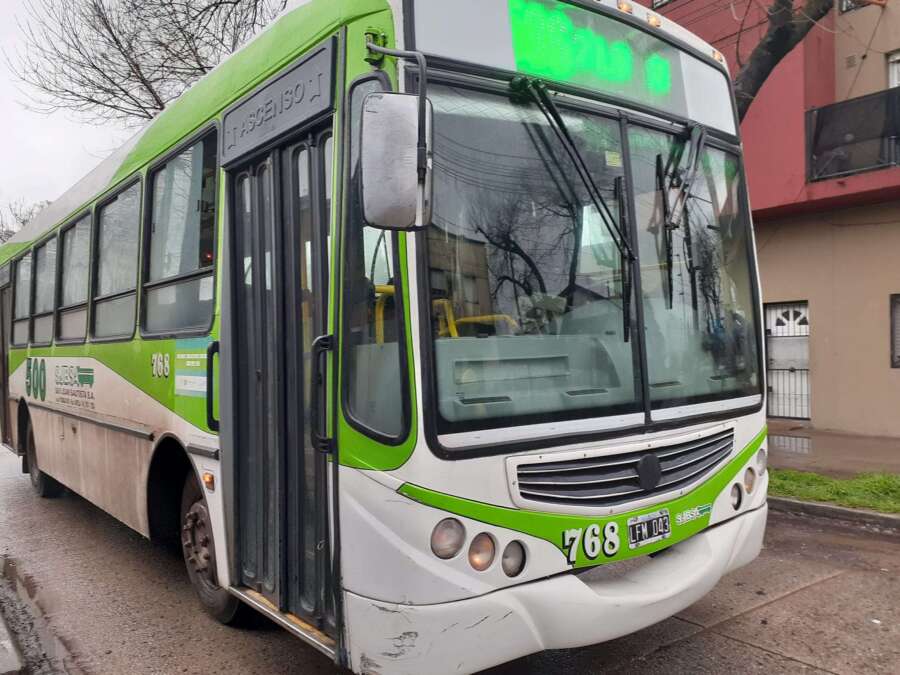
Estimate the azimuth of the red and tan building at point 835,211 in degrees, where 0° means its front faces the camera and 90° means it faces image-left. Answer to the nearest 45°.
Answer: approximately 45°

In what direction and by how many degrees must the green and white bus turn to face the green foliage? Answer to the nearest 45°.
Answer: approximately 90° to its left

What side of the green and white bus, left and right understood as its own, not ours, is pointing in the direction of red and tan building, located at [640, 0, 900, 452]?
left

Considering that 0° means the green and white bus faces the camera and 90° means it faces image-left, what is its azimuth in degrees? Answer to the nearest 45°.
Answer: approximately 315°

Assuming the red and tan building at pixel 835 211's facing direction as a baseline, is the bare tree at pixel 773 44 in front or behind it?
in front

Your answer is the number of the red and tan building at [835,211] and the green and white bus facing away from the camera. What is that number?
0

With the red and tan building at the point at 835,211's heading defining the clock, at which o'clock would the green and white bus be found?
The green and white bus is roughly at 11 o'clock from the red and tan building.

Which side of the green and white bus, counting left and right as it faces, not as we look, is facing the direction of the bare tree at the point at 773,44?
left
